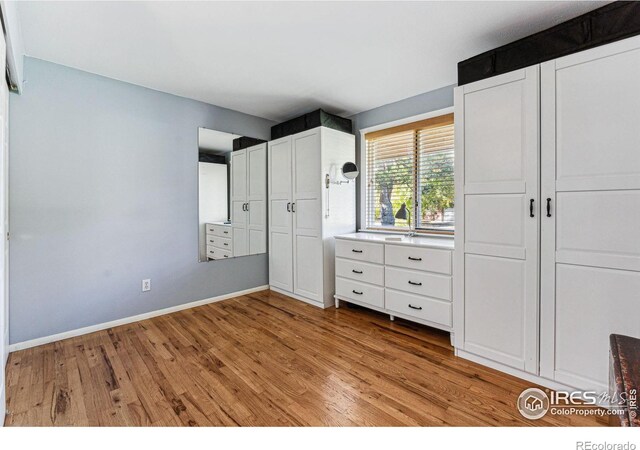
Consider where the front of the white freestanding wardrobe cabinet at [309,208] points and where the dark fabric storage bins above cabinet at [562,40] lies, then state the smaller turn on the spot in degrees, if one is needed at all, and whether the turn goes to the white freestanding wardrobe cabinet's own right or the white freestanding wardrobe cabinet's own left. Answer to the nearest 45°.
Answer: approximately 90° to the white freestanding wardrobe cabinet's own left

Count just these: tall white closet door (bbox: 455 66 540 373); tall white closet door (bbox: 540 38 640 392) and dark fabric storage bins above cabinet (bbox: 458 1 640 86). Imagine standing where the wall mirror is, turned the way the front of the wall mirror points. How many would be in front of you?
3

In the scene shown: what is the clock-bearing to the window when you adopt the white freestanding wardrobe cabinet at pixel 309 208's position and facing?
The window is roughly at 8 o'clock from the white freestanding wardrobe cabinet.

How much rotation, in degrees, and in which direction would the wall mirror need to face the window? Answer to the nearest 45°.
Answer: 0° — it already faces it

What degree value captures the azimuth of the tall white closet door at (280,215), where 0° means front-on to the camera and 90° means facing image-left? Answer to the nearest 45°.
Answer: approximately 45°

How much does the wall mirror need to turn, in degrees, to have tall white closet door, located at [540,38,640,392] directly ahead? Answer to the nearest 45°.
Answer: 0° — it already faces it

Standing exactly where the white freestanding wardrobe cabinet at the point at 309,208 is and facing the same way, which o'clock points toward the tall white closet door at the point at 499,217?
The tall white closet door is roughly at 9 o'clock from the white freestanding wardrobe cabinet.

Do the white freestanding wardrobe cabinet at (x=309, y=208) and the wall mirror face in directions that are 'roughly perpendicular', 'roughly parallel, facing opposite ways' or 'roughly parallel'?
roughly perpendicular

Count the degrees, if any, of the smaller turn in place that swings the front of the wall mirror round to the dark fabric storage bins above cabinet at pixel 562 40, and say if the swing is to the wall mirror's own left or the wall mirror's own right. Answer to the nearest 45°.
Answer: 0° — it already faces it

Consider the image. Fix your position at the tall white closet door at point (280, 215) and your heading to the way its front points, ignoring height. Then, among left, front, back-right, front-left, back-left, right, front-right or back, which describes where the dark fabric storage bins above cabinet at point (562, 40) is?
left
